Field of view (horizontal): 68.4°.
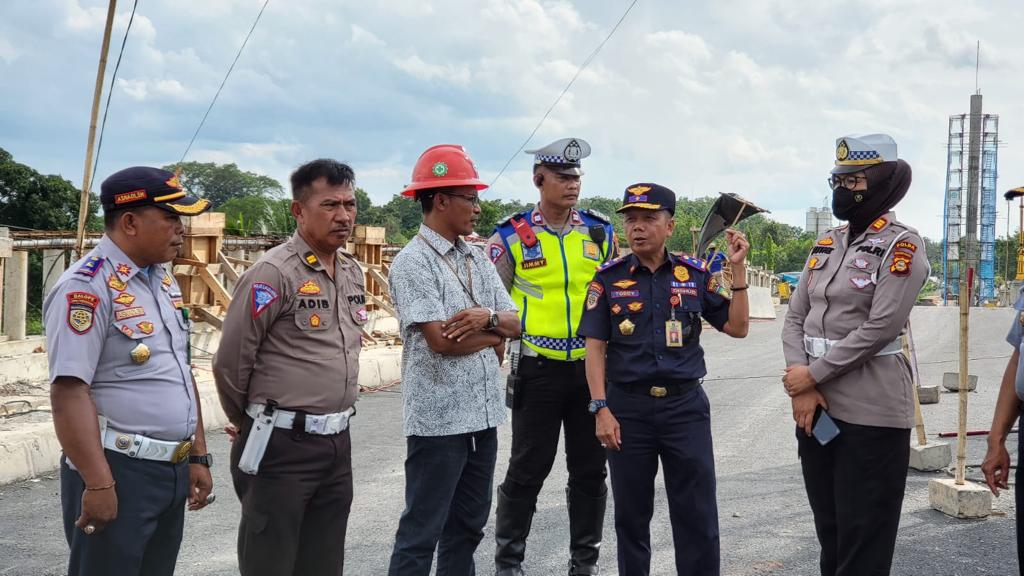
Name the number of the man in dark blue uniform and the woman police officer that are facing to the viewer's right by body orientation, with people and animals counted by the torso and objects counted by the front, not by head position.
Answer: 0

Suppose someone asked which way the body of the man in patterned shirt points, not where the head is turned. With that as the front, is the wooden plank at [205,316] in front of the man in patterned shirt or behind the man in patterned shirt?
behind

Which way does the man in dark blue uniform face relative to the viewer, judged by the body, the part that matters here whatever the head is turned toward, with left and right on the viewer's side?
facing the viewer

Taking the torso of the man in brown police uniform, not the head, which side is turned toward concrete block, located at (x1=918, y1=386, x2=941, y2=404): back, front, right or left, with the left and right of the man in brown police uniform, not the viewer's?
left

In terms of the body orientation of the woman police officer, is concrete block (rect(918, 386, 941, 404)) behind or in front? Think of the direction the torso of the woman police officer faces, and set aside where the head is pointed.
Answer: behind

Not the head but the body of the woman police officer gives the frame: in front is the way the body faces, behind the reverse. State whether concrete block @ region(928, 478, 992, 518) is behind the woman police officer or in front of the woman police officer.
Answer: behind

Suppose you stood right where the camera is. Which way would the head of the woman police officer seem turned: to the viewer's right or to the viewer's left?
to the viewer's left

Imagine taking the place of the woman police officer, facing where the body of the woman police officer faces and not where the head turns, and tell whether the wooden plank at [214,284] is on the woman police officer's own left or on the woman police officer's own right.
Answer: on the woman police officer's own right

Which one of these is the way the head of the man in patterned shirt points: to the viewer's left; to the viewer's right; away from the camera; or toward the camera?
to the viewer's right

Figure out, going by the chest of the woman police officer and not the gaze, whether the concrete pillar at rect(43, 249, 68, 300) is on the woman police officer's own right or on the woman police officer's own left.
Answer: on the woman police officer's own right

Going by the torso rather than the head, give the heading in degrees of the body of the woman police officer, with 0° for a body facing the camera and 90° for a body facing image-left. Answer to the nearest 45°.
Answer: approximately 45°

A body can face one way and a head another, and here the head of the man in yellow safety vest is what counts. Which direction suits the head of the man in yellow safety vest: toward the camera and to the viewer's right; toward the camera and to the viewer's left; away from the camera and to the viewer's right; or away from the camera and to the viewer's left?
toward the camera and to the viewer's right

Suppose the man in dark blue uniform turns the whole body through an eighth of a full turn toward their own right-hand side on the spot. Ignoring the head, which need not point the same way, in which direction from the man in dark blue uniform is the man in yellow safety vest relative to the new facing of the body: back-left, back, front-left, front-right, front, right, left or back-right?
right

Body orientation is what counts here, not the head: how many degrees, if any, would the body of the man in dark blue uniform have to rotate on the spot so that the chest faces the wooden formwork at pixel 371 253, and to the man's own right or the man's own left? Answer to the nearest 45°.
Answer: approximately 135° to the man's own right

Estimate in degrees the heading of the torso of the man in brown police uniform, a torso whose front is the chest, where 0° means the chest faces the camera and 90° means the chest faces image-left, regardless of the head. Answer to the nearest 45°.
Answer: approximately 315°

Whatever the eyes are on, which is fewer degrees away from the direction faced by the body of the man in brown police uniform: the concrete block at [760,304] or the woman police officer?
the woman police officer
